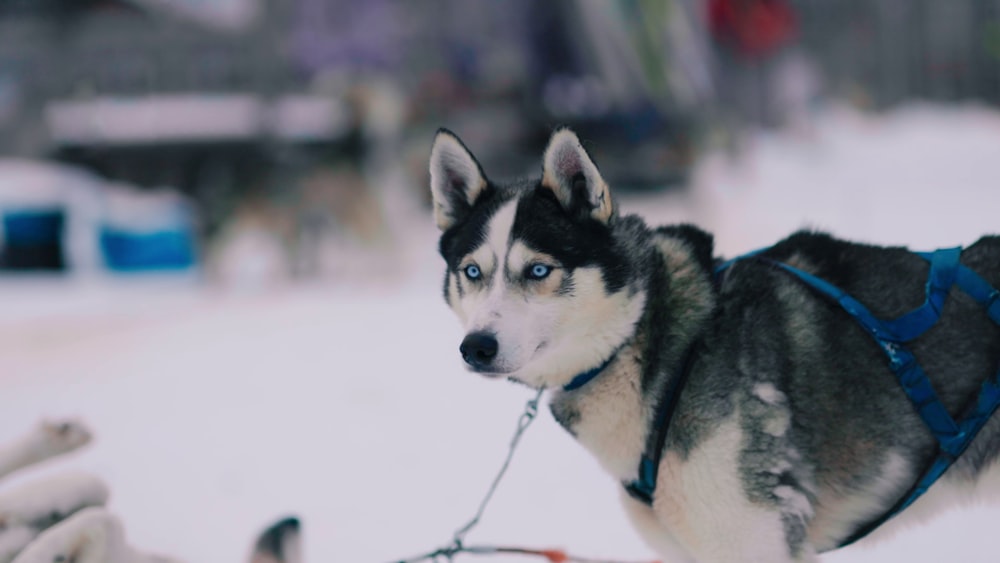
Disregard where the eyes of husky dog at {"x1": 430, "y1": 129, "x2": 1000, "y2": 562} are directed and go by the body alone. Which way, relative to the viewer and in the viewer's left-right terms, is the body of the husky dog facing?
facing the viewer and to the left of the viewer

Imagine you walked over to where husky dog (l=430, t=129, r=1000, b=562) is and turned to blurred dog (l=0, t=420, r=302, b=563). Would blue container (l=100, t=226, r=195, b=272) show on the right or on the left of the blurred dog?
right

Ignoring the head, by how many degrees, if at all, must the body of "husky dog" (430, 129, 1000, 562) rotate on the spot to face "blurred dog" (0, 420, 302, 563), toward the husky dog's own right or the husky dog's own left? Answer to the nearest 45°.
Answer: approximately 45° to the husky dog's own right

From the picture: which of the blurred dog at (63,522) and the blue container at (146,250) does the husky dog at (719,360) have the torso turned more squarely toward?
the blurred dog

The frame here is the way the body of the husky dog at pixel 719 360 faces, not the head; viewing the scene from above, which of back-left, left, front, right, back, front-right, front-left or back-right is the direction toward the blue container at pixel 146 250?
right
